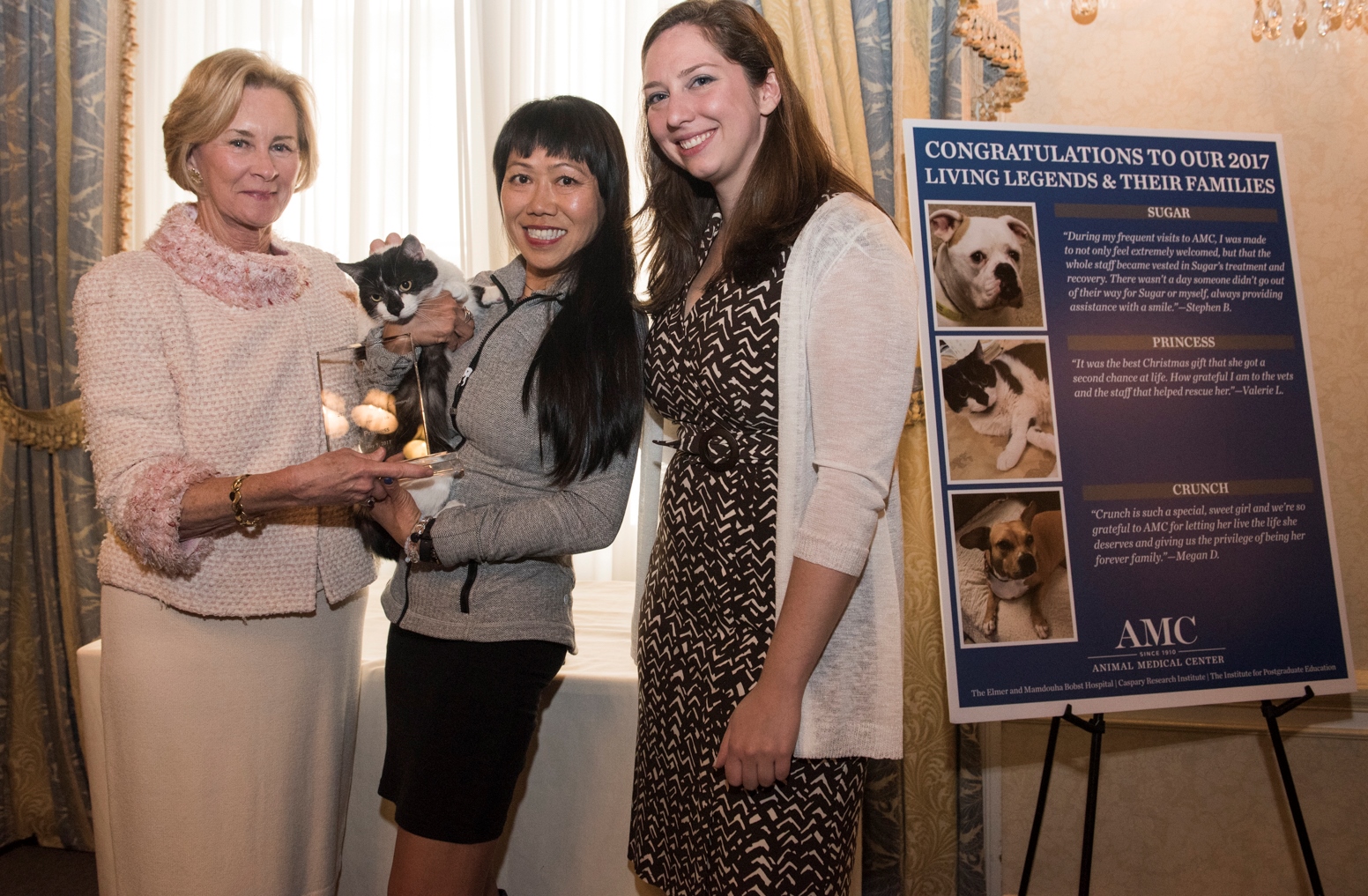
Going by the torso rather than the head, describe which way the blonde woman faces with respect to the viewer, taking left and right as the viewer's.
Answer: facing the viewer and to the right of the viewer

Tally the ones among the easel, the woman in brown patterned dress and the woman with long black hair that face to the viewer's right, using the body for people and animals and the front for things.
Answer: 0

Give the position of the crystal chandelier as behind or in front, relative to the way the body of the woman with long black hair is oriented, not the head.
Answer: behind

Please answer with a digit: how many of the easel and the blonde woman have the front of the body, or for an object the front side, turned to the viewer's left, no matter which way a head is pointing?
0

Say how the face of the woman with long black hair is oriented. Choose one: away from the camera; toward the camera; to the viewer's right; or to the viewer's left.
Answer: toward the camera

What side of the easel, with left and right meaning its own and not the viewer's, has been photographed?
front

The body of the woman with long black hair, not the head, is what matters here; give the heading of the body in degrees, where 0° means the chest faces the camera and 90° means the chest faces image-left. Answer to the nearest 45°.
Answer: approximately 45°

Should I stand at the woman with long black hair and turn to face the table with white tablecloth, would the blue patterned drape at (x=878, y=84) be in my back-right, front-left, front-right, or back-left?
front-right

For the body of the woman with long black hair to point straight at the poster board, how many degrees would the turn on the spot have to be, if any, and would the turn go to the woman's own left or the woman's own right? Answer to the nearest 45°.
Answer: approximately 135° to the woman's own left

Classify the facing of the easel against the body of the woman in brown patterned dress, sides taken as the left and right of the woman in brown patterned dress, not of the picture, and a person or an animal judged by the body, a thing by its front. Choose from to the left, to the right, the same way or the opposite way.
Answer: the same way

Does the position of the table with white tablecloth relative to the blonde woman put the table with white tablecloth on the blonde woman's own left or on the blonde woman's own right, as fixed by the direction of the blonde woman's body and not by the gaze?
on the blonde woman's own left

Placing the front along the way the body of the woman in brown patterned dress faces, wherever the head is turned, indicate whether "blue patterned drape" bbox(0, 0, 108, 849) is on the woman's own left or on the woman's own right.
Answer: on the woman's own right

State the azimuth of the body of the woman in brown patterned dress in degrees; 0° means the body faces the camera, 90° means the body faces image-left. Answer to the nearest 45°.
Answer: approximately 45°

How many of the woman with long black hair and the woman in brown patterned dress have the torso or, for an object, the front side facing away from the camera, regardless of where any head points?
0

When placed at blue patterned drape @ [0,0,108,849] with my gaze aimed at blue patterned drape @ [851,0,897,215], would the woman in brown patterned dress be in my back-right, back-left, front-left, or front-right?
front-right
